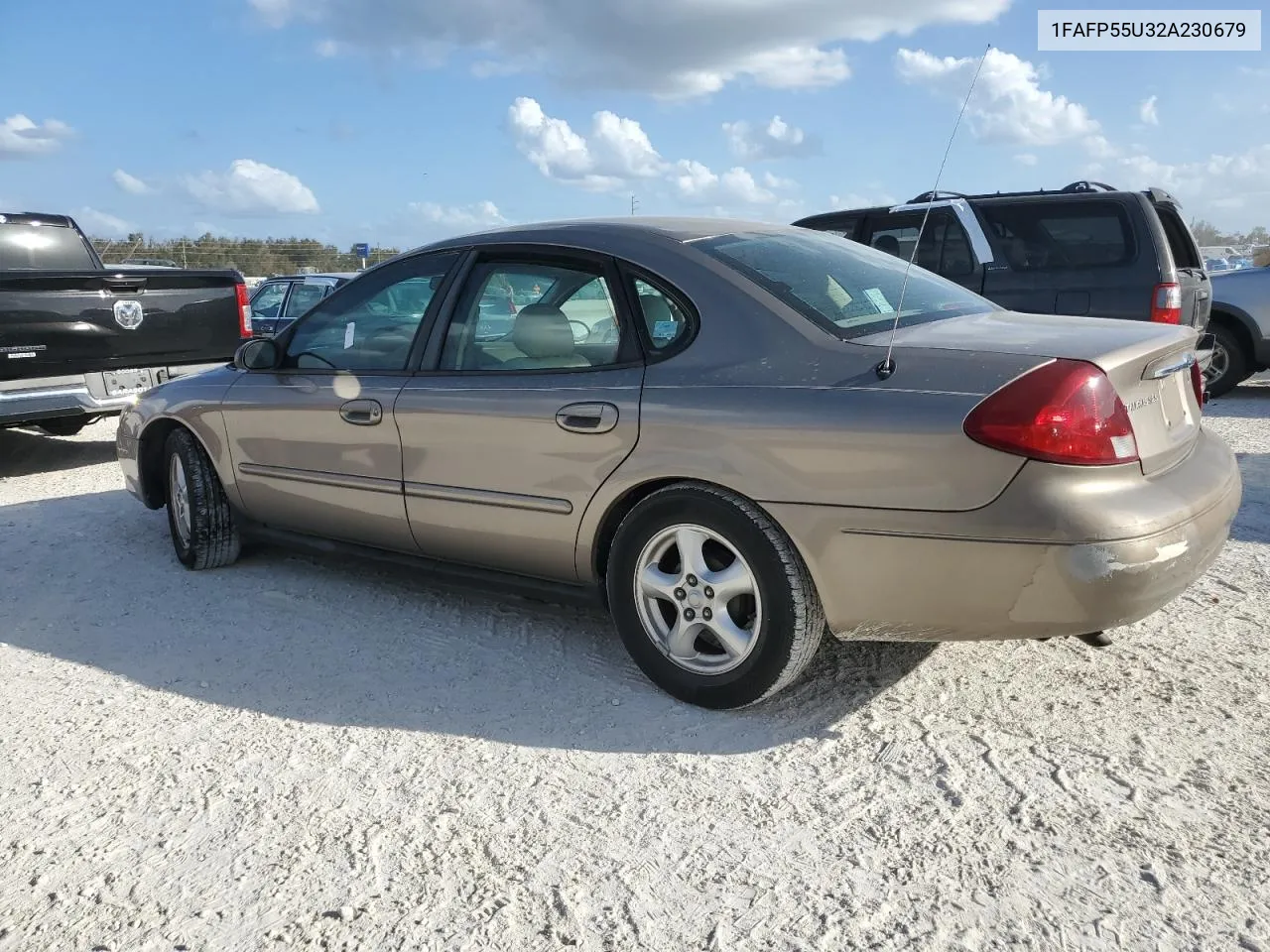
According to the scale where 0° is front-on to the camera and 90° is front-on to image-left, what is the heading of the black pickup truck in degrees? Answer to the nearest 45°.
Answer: approximately 135°

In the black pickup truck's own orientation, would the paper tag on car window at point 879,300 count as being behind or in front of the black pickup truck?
behind

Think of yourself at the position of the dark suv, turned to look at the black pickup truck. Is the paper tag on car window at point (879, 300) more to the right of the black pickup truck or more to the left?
left

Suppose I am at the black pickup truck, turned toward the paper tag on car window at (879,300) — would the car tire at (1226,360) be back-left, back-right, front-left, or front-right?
front-left

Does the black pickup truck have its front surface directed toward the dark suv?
no

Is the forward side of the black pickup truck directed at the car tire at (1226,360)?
no
